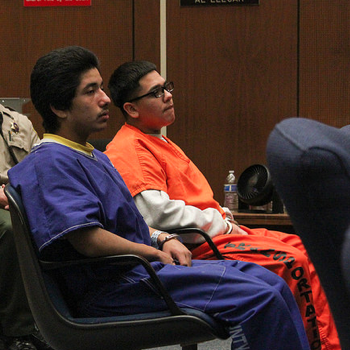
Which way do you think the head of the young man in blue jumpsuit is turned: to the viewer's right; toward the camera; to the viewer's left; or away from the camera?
to the viewer's right

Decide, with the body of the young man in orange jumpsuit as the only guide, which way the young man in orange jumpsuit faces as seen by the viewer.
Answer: to the viewer's right

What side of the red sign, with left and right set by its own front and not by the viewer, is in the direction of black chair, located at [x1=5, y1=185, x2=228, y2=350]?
front

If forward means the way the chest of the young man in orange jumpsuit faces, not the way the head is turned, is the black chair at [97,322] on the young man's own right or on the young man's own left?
on the young man's own right

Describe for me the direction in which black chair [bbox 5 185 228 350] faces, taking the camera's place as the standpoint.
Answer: facing to the right of the viewer

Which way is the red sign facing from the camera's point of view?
toward the camera

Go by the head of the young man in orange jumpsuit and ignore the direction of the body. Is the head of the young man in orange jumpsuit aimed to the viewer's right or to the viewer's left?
to the viewer's right

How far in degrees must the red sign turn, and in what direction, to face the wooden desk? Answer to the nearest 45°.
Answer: approximately 45° to its left

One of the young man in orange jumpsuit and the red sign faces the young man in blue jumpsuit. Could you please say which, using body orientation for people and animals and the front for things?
the red sign

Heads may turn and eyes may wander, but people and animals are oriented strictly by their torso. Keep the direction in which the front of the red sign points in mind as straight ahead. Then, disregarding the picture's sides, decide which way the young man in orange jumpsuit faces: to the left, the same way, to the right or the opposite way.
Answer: to the left

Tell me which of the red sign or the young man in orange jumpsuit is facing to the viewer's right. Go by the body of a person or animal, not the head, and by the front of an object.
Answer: the young man in orange jumpsuit

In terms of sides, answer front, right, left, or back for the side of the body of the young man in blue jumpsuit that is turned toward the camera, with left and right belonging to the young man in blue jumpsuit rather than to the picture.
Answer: right

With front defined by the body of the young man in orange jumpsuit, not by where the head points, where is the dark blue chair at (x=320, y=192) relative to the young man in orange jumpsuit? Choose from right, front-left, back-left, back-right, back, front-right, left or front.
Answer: right

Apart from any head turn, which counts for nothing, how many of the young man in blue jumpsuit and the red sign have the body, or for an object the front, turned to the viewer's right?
1

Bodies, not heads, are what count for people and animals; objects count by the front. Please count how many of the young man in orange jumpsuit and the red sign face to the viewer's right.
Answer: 1

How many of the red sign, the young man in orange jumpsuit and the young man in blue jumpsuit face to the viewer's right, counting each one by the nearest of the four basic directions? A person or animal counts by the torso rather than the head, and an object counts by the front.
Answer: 2
